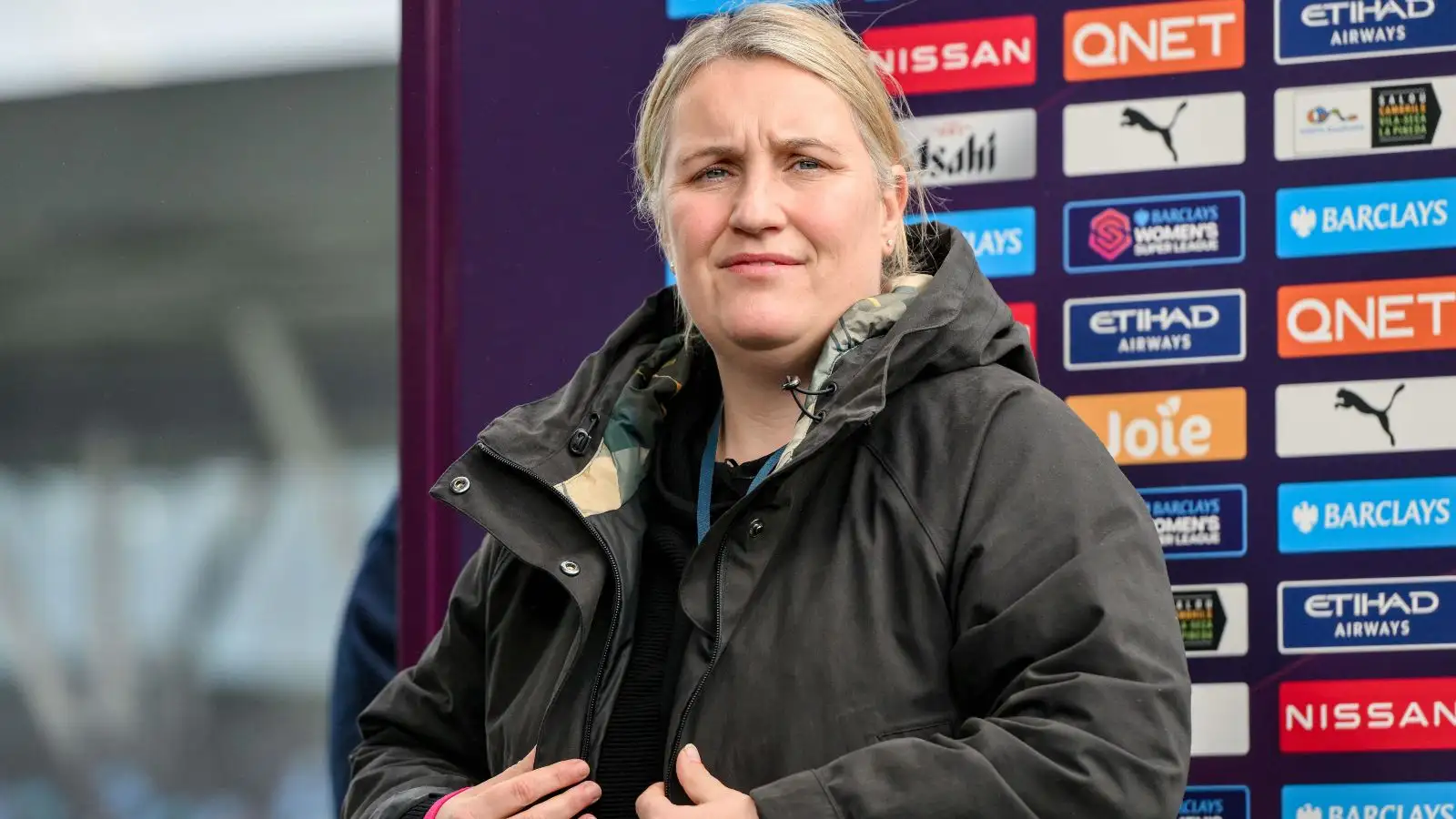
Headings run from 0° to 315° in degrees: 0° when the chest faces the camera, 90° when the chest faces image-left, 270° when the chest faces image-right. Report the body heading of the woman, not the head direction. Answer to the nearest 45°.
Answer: approximately 45°
